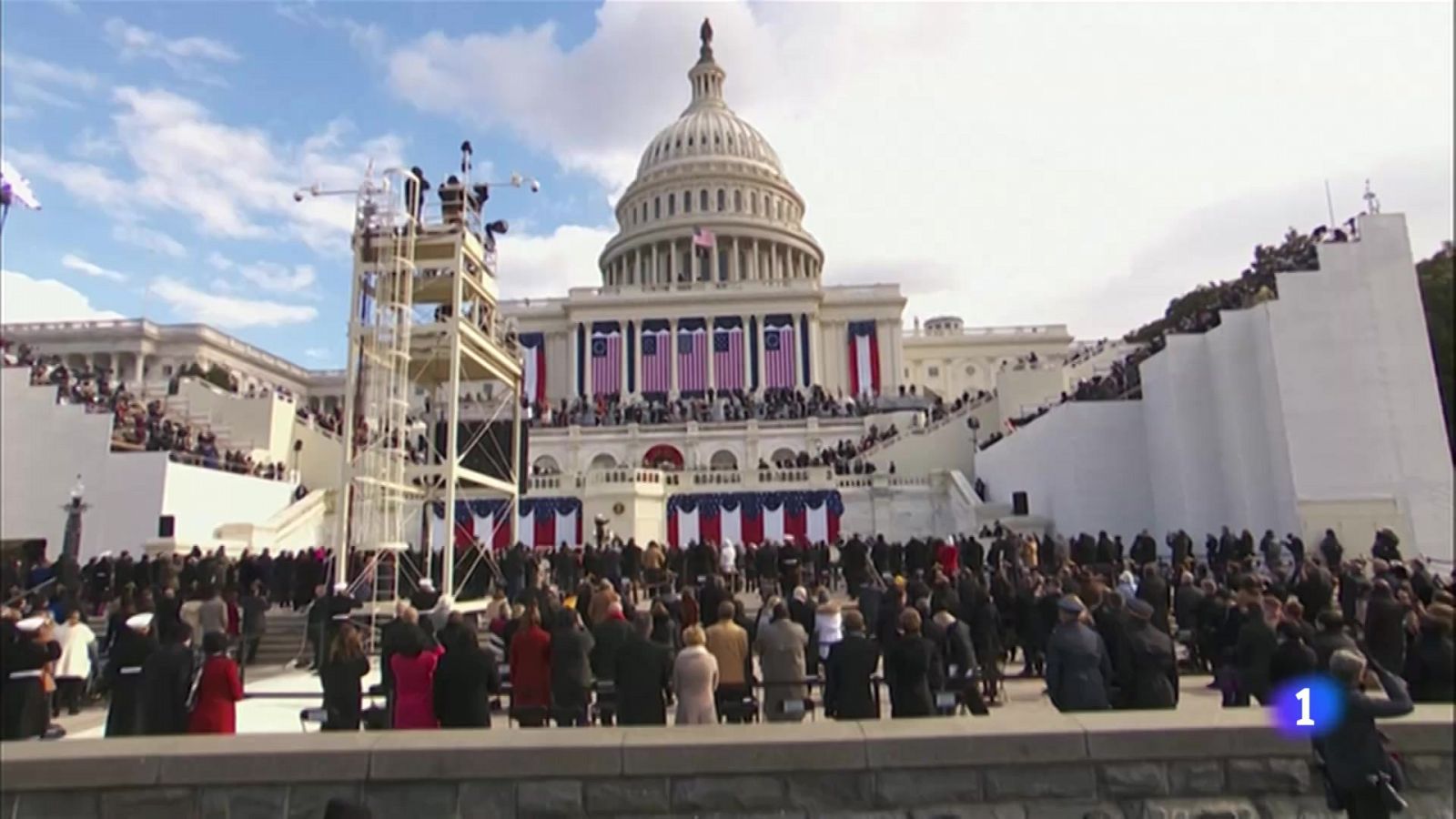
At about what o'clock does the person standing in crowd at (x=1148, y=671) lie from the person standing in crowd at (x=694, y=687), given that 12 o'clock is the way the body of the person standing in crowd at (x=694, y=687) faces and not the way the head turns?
the person standing in crowd at (x=1148, y=671) is roughly at 3 o'clock from the person standing in crowd at (x=694, y=687).

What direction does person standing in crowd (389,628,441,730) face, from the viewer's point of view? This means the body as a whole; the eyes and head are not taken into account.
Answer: away from the camera

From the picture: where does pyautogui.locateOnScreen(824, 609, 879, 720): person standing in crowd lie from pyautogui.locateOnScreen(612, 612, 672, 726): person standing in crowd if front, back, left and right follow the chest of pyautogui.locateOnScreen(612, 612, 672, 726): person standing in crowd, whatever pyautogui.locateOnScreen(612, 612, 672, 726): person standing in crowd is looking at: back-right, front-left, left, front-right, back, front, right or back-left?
right

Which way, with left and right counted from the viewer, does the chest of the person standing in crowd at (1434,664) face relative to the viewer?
facing away from the viewer

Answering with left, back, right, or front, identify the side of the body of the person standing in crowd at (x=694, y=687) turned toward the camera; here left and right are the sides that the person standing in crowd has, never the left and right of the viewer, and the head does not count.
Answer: back

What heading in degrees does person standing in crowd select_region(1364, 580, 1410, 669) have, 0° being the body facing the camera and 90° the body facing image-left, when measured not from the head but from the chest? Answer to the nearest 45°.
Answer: approximately 180°

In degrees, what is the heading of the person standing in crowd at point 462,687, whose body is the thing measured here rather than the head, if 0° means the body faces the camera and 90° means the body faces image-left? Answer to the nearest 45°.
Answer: approximately 180°

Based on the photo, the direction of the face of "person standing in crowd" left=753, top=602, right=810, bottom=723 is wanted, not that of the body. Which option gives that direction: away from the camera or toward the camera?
away from the camera

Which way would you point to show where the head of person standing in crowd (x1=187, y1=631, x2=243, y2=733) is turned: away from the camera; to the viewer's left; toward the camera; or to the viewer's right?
away from the camera

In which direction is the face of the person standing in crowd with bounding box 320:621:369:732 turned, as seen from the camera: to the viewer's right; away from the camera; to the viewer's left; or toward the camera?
away from the camera

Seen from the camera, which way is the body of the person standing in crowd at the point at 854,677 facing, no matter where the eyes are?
away from the camera

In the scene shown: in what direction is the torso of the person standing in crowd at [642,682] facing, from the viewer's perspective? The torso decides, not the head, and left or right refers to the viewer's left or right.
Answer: facing away from the viewer

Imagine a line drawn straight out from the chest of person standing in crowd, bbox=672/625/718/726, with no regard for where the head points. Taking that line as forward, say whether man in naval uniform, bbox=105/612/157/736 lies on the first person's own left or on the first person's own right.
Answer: on the first person's own left

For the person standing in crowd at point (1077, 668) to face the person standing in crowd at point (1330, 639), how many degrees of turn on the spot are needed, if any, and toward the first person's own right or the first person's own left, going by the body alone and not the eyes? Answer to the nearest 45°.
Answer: approximately 90° to the first person's own right

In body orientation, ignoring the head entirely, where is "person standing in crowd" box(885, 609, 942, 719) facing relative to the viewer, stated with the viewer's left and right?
facing away from the viewer

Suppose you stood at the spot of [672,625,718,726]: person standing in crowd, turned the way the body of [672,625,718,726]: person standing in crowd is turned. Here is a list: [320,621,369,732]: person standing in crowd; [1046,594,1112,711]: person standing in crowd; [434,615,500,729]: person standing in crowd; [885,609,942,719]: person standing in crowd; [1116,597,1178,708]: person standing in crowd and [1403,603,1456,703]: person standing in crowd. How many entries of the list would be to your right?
4

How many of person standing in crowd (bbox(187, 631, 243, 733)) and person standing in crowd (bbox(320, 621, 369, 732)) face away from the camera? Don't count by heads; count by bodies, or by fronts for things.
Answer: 2

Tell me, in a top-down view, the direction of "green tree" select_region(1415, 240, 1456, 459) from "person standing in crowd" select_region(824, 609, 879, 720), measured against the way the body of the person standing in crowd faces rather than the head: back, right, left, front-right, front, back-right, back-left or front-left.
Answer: front-right

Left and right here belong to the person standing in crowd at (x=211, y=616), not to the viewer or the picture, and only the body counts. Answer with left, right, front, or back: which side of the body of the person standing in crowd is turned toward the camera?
back
